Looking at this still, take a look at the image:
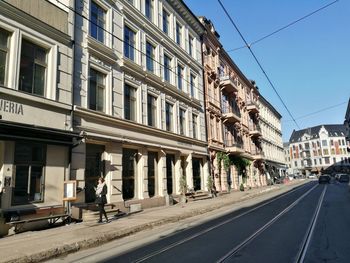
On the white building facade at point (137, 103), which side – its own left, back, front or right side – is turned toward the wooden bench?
right

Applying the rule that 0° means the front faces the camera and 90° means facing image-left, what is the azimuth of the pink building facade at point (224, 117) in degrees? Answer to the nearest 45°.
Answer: approximately 315°

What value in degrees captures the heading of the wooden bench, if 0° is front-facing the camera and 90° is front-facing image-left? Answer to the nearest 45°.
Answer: approximately 315°

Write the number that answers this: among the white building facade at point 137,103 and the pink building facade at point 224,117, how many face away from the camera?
0

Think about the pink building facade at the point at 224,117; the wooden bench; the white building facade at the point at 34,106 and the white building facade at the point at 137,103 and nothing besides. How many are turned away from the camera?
0

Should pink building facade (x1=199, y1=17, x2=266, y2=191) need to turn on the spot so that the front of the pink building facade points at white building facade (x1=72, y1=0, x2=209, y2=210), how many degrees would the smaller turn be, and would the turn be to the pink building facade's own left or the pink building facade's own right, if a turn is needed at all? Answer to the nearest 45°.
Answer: approximately 45° to the pink building facade's own right

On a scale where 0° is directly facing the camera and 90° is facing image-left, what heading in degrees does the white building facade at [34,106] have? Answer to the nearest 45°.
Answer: approximately 315°

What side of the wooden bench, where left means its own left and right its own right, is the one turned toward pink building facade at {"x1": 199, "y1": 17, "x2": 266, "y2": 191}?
left

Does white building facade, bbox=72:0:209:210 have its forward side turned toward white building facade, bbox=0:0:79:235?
no

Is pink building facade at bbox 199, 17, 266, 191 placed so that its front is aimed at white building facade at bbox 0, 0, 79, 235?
no

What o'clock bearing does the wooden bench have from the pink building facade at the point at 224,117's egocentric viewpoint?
The wooden bench is roughly at 2 o'clock from the pink building facade.

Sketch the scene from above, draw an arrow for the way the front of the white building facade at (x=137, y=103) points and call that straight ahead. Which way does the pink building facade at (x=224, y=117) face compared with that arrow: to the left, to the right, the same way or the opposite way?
the same way

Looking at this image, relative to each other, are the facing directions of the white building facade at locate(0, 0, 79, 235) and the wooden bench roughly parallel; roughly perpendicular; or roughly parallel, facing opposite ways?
roughly parallel

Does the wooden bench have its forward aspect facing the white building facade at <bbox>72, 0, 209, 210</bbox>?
no

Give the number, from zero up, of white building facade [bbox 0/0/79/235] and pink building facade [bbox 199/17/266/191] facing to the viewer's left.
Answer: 0
